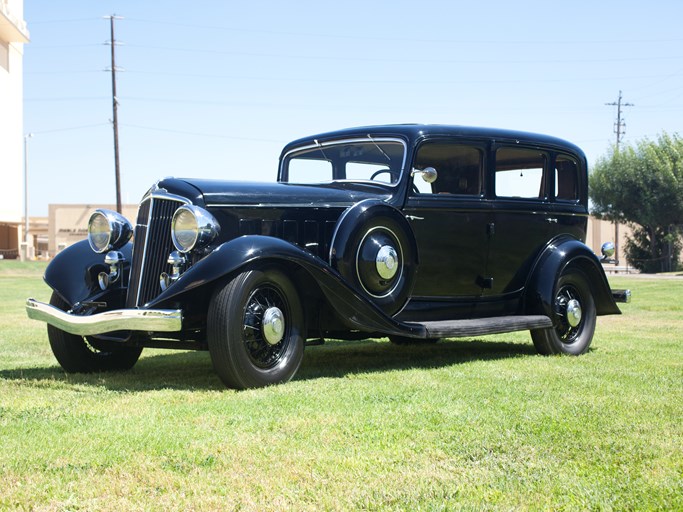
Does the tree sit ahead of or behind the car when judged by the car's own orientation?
behind

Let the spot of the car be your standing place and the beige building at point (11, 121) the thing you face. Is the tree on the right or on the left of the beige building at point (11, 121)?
right

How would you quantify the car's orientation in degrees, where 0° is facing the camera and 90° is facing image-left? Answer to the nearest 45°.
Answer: approximately 45°

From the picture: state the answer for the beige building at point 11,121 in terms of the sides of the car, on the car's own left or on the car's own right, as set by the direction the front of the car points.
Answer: on the car's own right

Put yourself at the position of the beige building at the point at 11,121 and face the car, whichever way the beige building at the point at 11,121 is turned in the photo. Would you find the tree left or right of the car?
left
